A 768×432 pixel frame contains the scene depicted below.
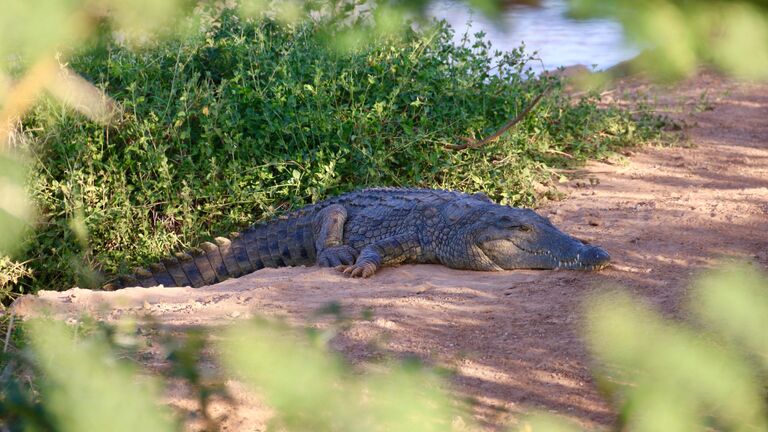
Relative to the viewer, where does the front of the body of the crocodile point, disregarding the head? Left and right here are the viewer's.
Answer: facing to the right of the viewer

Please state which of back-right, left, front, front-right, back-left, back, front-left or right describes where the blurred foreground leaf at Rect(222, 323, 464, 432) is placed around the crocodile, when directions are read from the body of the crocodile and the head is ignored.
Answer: right

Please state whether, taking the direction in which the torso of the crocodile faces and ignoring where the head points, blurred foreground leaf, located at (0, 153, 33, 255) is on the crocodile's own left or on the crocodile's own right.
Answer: on the crocodile's own right

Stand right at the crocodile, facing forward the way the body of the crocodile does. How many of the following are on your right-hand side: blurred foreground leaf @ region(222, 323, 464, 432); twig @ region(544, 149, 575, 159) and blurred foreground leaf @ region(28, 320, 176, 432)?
2

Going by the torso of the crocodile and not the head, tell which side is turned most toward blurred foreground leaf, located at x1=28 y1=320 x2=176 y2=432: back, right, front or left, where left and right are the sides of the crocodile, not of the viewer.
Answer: right

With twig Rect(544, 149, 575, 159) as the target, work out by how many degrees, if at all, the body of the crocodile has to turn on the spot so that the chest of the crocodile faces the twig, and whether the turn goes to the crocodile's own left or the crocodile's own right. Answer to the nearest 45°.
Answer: approximately 45° to the crocodile's own left

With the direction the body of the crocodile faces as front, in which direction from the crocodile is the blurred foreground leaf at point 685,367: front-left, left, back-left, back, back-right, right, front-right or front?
right

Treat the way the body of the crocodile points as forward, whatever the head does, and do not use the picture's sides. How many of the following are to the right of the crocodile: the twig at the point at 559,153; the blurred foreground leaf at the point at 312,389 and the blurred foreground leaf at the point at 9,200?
2

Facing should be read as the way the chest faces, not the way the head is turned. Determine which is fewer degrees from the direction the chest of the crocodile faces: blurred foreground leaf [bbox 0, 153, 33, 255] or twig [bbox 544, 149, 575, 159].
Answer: the twig
